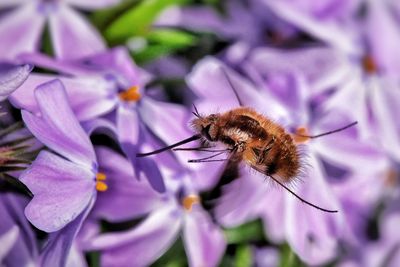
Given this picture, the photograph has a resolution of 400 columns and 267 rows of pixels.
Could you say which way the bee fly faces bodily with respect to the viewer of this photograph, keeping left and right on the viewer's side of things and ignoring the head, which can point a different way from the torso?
facing to the left of the viewer
